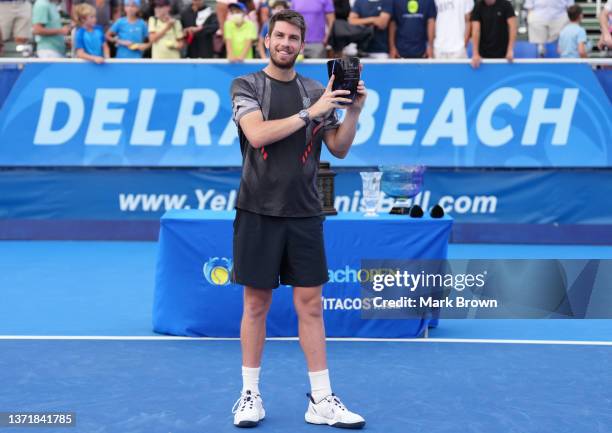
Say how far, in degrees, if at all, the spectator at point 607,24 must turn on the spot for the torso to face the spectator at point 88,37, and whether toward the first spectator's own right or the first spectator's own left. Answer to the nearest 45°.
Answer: approximately 45° to the first spectator's own right

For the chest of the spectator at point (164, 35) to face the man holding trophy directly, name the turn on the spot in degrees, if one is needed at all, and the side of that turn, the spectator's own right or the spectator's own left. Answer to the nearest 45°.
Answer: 0° — they already face them

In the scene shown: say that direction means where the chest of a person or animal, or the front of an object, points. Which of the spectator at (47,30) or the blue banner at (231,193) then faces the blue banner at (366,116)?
the spectator

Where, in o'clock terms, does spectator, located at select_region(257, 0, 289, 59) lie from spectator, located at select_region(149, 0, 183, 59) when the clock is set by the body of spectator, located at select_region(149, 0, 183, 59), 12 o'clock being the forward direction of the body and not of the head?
spectator, located at select_region(257, 0, 289, 59) is roughly at 10 o'clock from spectator, located at select_region(149, 0, 183, 59).

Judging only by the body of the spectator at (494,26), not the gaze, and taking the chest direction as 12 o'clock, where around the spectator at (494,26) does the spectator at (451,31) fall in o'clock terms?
the spectator at (451,31) is roughly at 3 o'clock from the spectator at (494,26).

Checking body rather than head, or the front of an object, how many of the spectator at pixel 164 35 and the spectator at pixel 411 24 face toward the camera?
2

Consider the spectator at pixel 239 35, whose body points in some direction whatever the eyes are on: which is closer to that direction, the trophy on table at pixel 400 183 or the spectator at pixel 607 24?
the trophy on table
